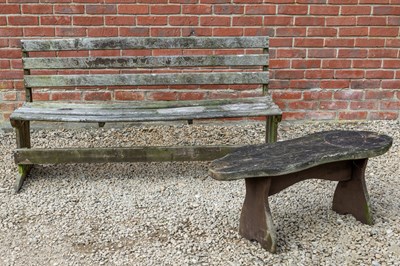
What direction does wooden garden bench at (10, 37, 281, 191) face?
toward the camera

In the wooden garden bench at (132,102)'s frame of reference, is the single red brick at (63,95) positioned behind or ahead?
behind

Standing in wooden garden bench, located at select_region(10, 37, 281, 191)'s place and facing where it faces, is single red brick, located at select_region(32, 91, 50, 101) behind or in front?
behind

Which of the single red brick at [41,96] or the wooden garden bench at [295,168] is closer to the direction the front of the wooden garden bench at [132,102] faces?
the wooden garden bench

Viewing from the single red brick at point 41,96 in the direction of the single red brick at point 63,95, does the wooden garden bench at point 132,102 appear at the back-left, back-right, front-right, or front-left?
front-right

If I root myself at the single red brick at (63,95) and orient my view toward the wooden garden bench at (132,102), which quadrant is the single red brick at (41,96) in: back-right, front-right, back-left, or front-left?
back-right
